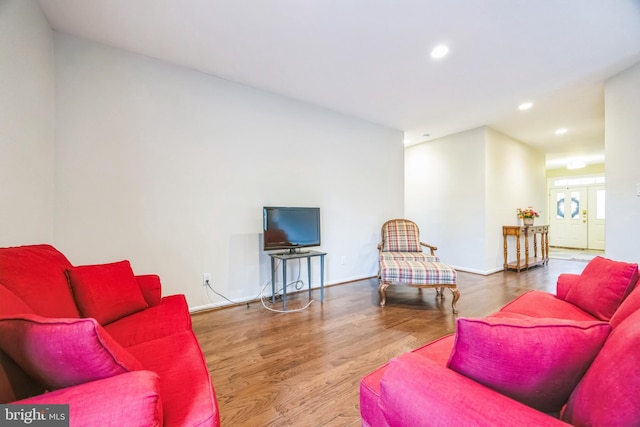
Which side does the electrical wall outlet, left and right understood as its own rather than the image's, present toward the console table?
left

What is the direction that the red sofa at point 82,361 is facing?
to the viewer's right

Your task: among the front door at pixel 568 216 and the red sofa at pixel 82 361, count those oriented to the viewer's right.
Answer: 1

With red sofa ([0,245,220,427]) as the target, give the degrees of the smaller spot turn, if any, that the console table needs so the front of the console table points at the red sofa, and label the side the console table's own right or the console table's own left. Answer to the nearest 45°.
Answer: approximately 45° to the console table's own right

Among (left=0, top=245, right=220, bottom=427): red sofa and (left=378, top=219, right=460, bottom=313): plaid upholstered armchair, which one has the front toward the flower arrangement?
the red sofa

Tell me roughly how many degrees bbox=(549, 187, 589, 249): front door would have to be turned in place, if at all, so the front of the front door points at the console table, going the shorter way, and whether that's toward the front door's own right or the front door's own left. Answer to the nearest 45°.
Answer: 0° — it already faces it

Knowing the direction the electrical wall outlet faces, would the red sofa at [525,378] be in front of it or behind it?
in front

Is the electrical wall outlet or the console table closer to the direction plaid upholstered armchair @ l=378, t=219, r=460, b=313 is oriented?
the electrical wall outlet

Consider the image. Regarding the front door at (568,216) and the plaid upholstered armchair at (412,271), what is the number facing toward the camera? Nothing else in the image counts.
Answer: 2

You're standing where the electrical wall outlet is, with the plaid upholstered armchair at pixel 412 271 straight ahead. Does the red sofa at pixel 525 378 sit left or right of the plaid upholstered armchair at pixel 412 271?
right

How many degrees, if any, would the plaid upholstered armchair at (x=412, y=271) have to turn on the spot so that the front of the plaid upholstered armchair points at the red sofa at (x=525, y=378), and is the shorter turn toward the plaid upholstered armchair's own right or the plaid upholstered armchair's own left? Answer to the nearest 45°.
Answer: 0° — it already faces it
